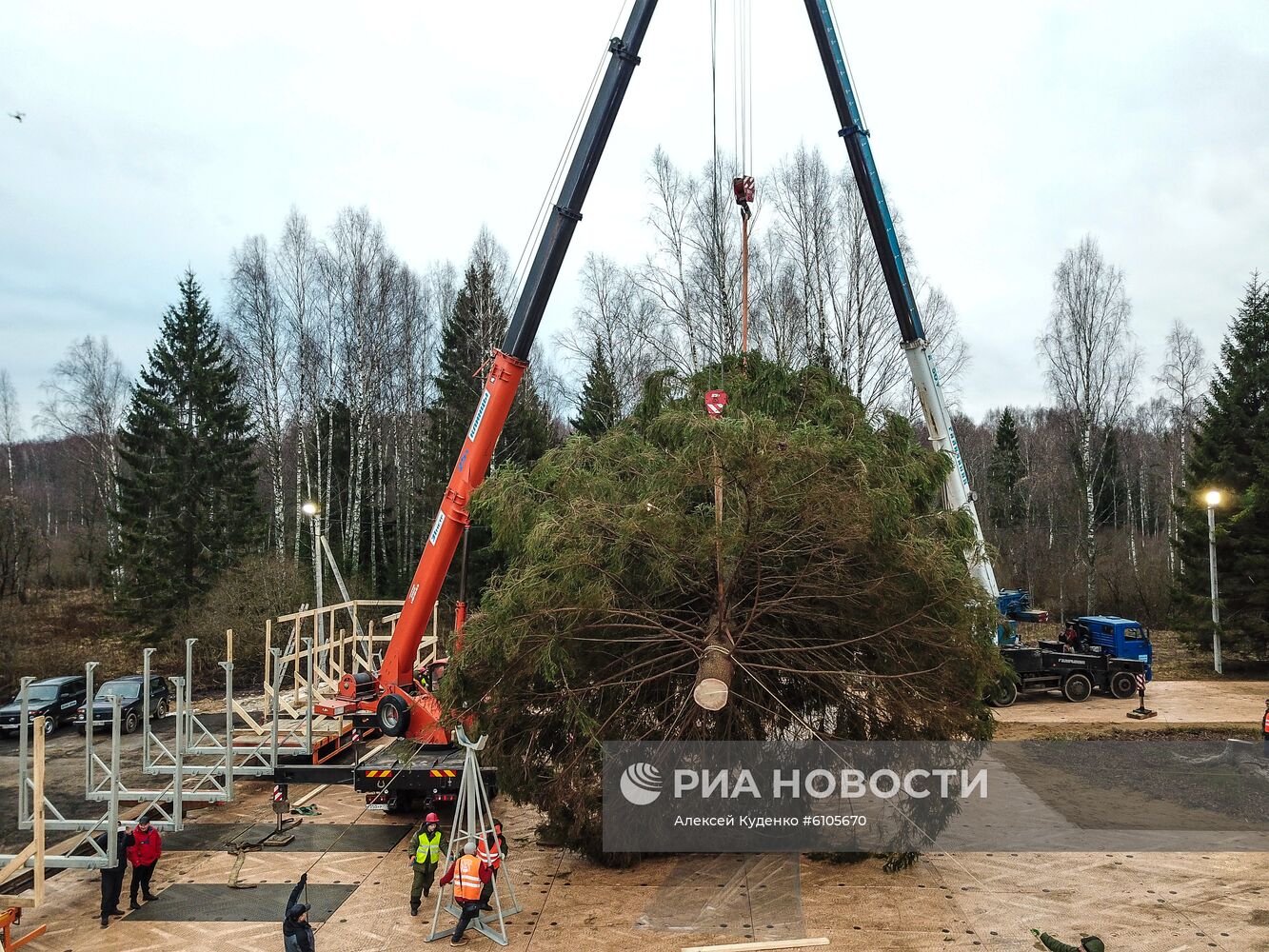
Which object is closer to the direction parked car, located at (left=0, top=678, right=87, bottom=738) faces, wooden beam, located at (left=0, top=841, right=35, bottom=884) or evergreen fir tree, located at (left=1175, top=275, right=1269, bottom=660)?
the wooden beam

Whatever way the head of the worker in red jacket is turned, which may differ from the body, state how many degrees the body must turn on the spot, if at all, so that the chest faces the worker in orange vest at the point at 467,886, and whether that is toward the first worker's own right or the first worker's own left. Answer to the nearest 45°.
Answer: approximately 45° to the first worker's own left

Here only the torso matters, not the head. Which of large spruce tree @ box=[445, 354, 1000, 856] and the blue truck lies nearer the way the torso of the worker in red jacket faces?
the large spruce tree

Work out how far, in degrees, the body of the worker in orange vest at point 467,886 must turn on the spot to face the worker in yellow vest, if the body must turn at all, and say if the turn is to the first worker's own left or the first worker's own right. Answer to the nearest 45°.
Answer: approximately 45° to the first worker's own left

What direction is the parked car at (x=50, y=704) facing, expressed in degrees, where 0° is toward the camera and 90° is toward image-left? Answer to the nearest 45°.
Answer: approximately 45°

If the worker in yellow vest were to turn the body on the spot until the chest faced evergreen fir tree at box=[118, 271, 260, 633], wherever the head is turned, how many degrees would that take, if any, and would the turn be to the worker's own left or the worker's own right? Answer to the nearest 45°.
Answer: approximately 180°
